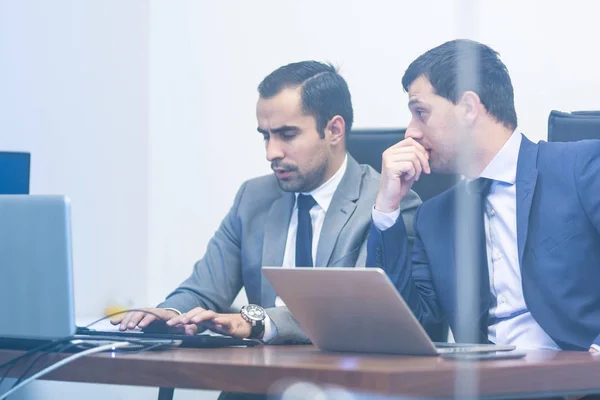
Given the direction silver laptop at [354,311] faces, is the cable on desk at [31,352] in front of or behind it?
behind

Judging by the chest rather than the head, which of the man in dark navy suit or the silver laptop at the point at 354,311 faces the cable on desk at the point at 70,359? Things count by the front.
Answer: the man in dark navy suit

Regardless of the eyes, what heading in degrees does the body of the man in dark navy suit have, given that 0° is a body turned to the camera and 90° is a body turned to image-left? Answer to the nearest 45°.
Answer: approximately 45°

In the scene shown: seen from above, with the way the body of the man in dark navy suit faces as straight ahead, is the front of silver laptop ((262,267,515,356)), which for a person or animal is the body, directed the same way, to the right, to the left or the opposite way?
the opposite way

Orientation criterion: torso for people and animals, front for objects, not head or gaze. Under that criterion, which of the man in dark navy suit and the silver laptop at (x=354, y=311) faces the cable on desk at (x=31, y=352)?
the man in dark navy suit

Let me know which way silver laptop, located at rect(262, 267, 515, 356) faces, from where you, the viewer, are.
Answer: facing away from the viewer and to the right of the viewer

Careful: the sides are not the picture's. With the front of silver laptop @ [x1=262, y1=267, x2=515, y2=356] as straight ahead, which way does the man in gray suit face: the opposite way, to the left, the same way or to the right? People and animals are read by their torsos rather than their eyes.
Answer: the opposite way

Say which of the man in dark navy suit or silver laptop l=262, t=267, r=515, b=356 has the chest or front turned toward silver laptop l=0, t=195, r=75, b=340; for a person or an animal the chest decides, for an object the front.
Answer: the man in dark navy suit

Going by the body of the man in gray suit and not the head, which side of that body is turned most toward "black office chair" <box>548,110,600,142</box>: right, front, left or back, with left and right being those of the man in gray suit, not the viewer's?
left
